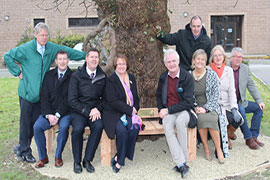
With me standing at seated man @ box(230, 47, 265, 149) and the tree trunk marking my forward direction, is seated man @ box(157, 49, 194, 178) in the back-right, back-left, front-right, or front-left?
front-left

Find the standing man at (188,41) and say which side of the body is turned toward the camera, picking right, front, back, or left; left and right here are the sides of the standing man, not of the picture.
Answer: front

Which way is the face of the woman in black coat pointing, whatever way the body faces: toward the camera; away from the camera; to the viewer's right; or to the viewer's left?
toward the camera

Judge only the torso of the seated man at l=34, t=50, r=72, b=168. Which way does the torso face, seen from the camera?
toward the camera

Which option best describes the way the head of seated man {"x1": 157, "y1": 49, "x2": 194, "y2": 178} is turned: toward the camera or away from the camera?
toward the camera

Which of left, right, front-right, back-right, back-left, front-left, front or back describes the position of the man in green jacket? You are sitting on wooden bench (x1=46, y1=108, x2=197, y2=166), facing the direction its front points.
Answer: right

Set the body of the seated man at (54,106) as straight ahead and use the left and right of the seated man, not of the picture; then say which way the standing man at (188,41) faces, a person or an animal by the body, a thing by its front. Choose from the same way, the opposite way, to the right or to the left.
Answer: the same way

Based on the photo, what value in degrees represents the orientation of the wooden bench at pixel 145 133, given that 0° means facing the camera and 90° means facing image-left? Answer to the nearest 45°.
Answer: approximately 0°

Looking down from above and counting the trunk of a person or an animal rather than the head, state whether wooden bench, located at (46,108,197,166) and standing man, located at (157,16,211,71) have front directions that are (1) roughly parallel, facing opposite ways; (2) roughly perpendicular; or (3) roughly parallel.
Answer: roughly parallel

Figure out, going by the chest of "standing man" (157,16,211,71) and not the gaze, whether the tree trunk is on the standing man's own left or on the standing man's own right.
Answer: on the standing man's own right

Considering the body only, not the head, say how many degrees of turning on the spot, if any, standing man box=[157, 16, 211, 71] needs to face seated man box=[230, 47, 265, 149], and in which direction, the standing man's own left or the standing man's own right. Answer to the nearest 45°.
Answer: approximately 90° to the standing man's own left

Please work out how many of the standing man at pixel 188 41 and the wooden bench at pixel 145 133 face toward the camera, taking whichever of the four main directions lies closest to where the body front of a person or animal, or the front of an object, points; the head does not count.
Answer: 2

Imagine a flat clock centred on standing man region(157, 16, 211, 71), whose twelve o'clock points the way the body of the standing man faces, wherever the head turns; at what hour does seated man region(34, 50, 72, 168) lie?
The seated man is roughly at 2 o'clock from the standing man.
